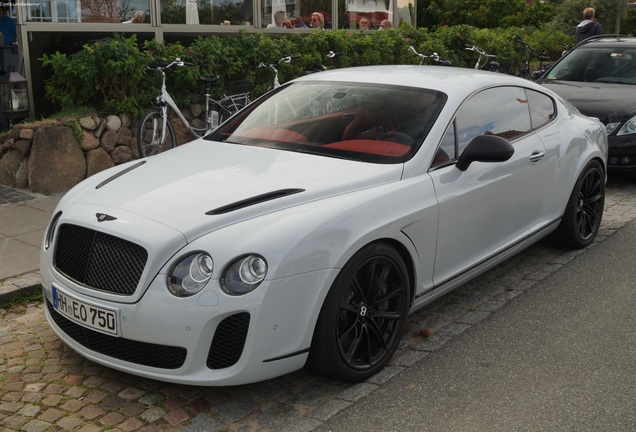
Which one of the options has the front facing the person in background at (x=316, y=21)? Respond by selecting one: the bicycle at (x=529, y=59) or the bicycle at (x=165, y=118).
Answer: the bicycle at (x=529, y=59)

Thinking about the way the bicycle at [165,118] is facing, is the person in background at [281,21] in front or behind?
behind

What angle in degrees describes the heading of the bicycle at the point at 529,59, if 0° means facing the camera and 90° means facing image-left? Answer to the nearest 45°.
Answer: approximately 45°

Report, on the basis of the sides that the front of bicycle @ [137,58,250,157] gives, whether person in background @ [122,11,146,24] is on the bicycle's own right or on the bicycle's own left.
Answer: on the bicycle's own right

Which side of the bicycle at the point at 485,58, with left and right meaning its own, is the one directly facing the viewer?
left

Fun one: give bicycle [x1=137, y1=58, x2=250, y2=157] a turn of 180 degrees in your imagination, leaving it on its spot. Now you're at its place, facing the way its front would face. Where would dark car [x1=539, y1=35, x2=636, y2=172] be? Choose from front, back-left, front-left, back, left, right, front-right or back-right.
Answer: front-right

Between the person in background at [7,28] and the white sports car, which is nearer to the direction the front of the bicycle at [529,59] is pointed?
the person in background

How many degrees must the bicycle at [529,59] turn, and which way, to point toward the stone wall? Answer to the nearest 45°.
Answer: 0° — it already faces it

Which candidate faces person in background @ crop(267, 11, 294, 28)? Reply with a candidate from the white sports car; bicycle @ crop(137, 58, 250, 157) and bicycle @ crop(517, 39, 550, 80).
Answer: bicycle @ crop(517, 39, 550, 80)

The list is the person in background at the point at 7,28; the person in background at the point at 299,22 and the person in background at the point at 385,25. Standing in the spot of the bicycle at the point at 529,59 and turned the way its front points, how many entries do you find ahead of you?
3
